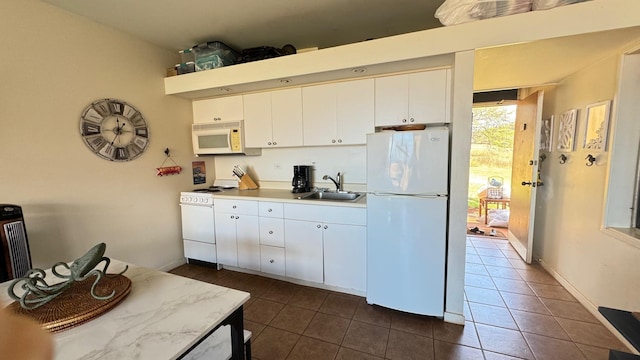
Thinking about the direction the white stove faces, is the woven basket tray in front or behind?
in front

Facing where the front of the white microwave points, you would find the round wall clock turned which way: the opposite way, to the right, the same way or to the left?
to the left

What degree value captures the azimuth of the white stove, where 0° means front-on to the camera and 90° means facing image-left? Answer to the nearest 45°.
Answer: approximately 45°

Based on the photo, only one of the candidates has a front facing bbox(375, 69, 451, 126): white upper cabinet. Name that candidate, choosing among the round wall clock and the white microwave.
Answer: the round wall clock

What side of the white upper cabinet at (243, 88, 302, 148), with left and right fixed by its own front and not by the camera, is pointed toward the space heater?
front

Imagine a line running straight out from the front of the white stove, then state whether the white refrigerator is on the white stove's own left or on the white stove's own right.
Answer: on the white stove's own left

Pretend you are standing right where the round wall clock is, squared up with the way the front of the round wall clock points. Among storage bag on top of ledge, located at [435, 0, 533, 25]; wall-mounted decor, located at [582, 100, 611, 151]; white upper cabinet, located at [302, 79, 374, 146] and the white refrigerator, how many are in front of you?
4

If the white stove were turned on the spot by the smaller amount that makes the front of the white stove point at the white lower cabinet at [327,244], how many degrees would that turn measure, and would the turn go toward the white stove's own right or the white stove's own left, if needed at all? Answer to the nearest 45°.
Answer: approximately 90° to the white stove's own left

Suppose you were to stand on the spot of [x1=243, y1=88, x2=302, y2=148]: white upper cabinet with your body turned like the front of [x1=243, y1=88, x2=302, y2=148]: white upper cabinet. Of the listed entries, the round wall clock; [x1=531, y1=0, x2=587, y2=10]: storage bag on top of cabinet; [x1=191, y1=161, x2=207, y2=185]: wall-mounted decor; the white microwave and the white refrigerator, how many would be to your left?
2

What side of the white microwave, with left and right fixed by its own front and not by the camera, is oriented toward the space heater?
front
